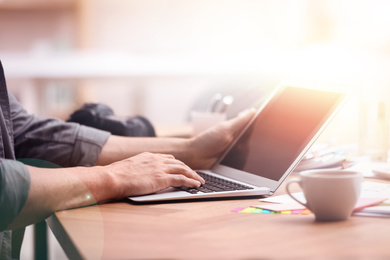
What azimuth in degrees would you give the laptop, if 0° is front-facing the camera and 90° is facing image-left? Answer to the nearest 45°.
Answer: approximately 45°

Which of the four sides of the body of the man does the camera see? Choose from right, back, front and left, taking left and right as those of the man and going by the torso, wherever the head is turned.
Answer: right

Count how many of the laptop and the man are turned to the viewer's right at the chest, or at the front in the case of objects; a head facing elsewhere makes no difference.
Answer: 1

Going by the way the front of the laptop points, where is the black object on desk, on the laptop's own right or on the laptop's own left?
on the laptop's own right

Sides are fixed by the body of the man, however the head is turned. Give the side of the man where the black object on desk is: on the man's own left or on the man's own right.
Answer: on the man's own left
